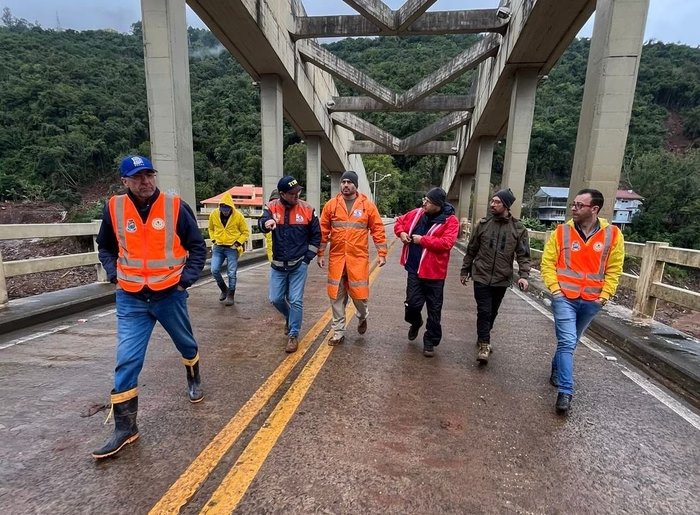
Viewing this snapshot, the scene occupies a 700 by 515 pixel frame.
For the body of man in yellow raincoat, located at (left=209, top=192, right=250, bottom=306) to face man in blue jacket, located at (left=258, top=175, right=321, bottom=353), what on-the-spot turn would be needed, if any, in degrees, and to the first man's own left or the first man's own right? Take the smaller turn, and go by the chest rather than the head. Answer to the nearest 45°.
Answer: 0° — they already face them

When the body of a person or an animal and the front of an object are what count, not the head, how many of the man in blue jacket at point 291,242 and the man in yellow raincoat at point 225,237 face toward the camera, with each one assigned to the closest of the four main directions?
2

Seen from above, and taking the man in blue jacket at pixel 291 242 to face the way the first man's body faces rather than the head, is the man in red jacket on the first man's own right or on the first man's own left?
on the first man's own left

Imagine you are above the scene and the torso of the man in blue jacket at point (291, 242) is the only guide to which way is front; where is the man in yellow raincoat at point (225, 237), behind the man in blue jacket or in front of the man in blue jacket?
behind

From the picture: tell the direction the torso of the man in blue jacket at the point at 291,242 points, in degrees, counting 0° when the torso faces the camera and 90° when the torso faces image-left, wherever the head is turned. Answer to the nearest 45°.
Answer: approximately 0°

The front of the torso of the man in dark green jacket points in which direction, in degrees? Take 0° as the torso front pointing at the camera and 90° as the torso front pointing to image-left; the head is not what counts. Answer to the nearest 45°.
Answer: approximately 0°

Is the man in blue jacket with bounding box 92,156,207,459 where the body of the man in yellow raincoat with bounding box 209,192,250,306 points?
yes

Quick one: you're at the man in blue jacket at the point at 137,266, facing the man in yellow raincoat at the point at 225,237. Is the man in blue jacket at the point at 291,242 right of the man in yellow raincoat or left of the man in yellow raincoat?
right

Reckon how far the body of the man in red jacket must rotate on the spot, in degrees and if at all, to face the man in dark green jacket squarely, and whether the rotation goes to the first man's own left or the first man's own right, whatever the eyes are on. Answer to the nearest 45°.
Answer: approximately 135° to the first man's own left
